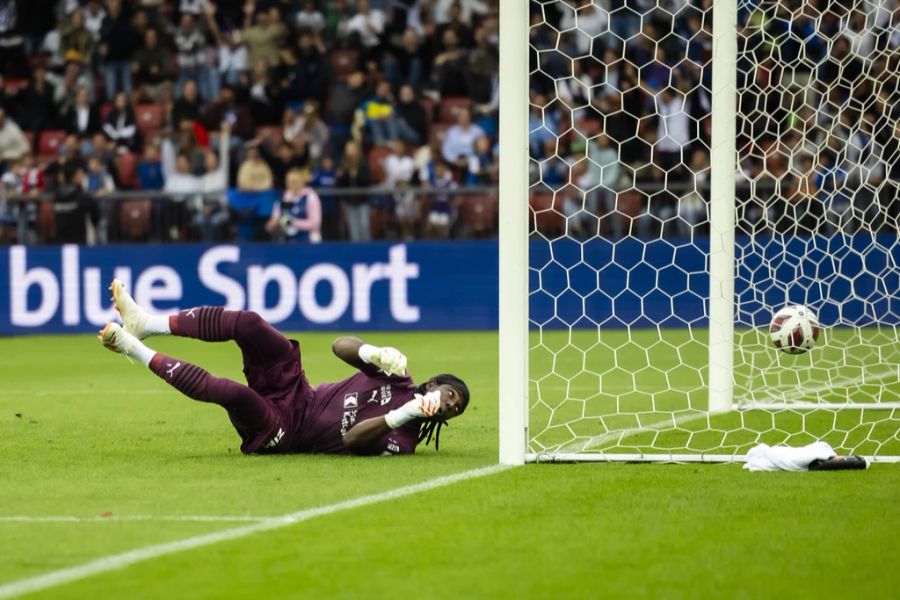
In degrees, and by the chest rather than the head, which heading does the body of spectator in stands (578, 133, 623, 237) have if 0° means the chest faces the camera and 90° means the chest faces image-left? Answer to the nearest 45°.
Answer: approximately 0°

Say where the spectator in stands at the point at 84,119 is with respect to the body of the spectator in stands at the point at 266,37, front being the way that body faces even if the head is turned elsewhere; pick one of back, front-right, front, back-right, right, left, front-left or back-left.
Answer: right

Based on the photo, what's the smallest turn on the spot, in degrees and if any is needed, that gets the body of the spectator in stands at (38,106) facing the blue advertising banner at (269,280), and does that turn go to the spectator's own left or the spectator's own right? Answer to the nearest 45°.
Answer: approximately 45° to the spectator's own left

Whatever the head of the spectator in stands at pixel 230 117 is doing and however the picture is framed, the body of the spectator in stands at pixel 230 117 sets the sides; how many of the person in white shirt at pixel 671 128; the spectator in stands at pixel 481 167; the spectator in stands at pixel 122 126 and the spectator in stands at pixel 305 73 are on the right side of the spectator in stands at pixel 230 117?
1

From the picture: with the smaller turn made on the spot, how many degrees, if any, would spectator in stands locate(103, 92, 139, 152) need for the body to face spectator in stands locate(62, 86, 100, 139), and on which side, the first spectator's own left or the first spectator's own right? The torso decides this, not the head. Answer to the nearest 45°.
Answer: approximately 135° to the first spectator's own right

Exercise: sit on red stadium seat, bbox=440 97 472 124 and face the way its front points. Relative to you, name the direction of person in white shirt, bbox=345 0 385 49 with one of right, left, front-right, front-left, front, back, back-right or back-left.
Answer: back-right

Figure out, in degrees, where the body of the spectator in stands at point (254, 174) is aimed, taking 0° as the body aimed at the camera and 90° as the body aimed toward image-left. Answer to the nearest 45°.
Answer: approximately 0°
